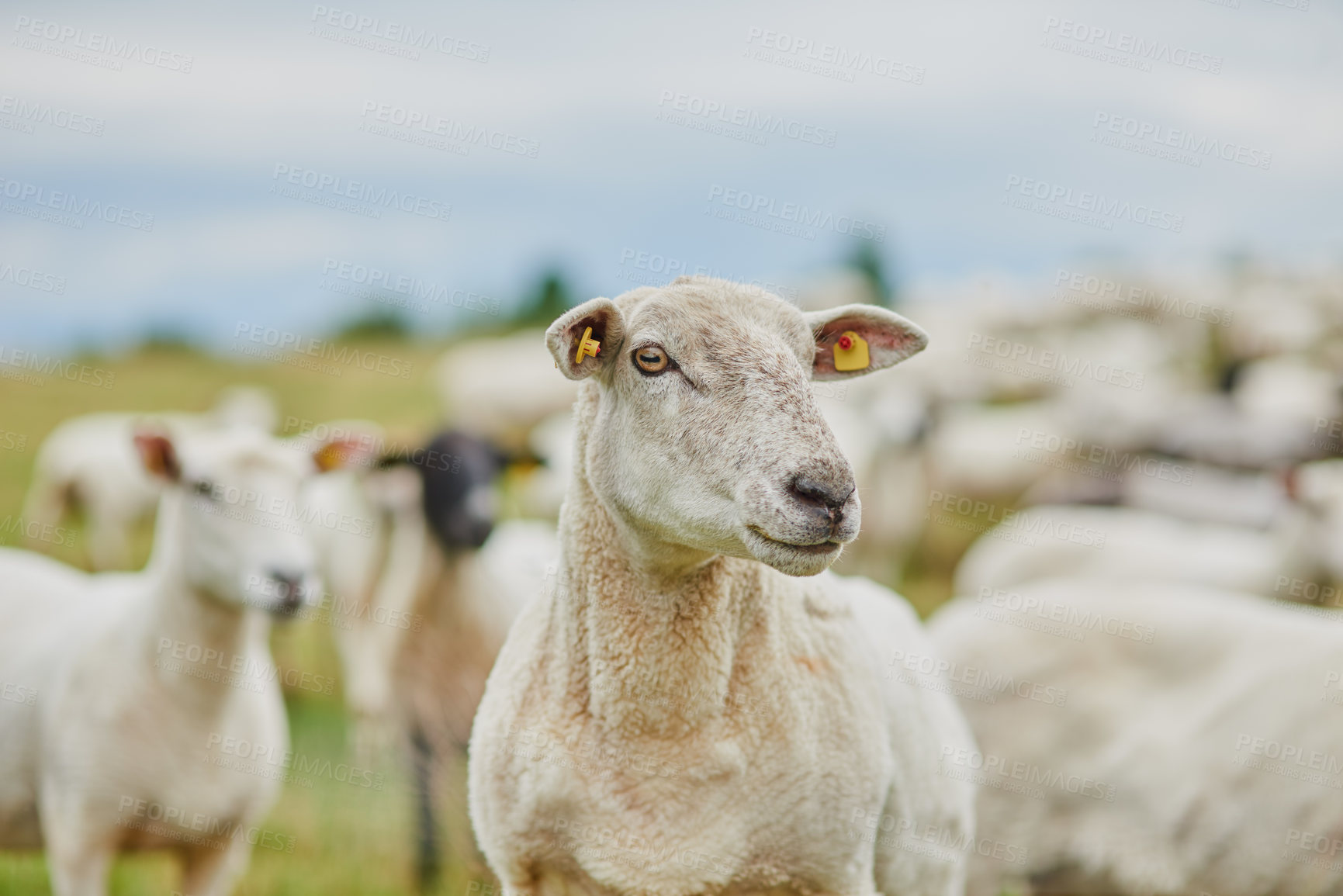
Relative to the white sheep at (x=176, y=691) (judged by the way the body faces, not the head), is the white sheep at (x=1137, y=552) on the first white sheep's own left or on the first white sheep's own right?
on the first white sheep's own left

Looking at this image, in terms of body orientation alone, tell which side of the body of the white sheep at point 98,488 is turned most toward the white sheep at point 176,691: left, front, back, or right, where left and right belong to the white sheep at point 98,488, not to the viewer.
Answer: right

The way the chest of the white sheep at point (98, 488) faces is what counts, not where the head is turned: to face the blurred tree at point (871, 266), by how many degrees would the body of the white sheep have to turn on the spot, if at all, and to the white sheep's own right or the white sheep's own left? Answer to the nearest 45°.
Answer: approximately 45° to the white sheep's own left

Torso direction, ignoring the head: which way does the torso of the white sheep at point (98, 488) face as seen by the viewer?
to the viewer's right

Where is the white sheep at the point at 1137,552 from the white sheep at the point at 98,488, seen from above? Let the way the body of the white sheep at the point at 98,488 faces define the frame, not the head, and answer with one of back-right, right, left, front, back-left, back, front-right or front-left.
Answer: front-right
